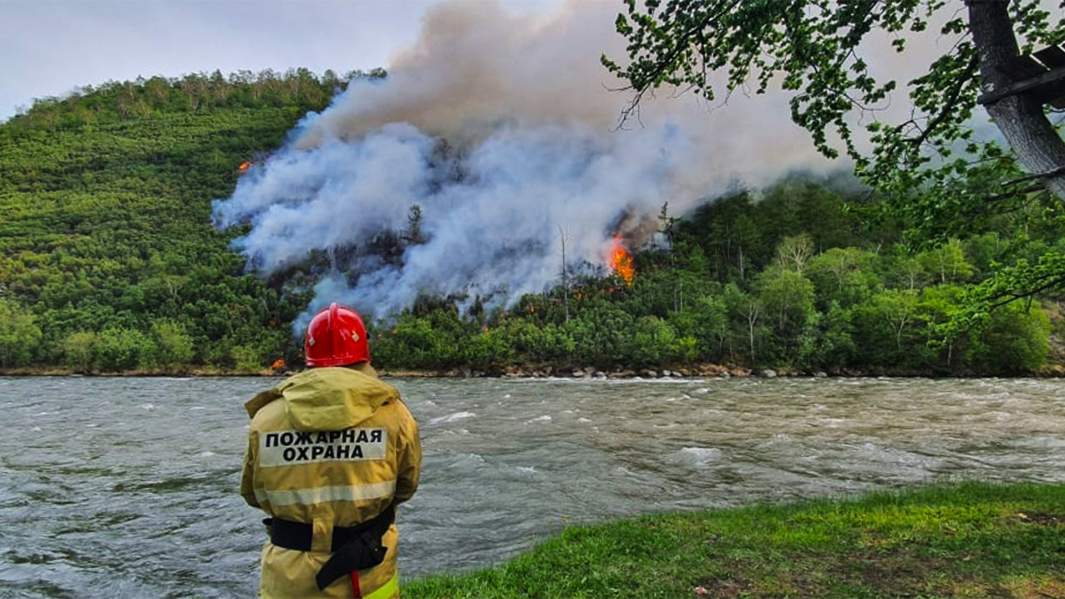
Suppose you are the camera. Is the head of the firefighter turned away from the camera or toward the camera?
away from the camera

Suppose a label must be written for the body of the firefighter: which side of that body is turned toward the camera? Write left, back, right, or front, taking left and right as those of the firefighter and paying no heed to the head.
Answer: back
